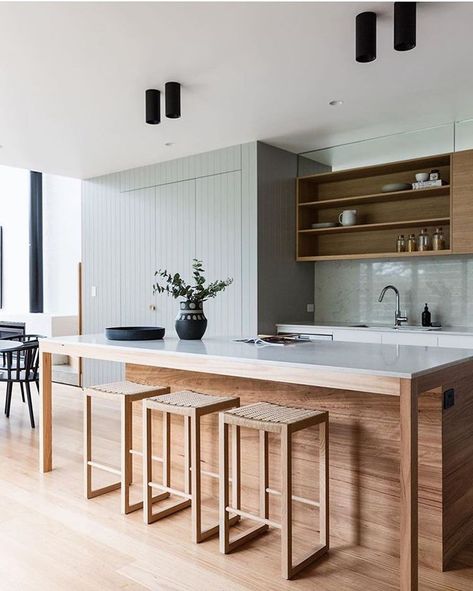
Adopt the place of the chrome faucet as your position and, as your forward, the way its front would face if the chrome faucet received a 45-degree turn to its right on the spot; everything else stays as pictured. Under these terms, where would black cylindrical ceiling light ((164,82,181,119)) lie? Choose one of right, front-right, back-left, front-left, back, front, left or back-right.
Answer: front-left

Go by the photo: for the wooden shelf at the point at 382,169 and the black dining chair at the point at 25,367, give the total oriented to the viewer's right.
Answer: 0

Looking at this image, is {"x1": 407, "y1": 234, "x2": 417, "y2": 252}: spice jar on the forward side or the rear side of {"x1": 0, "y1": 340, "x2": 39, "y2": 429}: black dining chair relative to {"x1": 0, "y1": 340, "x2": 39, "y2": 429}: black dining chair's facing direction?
on the rear side

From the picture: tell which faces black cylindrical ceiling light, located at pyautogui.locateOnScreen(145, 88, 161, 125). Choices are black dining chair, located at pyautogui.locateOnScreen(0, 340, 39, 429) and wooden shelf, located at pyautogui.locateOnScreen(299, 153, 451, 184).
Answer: the wooden shelf

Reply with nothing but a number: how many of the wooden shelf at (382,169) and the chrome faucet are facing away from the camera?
0

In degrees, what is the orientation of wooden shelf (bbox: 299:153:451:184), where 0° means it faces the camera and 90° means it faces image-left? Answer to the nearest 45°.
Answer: approximately 45°

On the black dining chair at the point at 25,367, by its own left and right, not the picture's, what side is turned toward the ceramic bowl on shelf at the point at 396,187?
back

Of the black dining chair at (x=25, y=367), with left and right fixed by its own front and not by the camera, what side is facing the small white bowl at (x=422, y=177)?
back

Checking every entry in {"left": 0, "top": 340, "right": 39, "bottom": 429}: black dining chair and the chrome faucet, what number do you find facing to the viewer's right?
0

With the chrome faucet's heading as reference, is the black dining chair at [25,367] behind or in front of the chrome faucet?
in front

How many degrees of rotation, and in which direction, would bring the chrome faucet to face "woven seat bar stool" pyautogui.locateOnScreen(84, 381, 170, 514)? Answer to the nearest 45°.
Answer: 0° — it already faces it

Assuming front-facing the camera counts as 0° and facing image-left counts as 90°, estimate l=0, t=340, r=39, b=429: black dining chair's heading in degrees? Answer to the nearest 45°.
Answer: approximately 135°

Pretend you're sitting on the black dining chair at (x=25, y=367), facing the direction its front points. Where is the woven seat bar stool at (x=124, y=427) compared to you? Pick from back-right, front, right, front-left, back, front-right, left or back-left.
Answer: back-left

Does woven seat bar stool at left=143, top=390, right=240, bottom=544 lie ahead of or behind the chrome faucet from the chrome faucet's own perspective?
ahead
